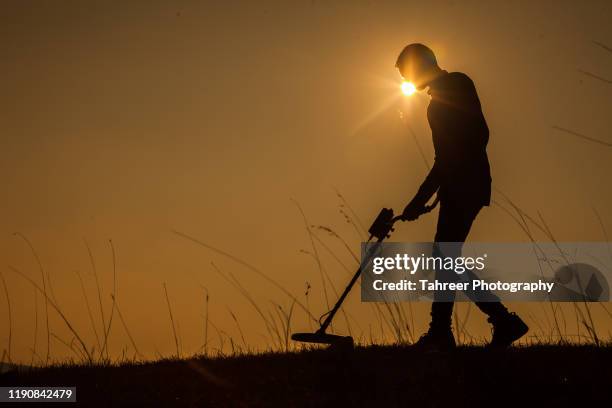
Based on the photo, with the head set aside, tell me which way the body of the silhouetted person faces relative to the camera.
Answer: to the viewer's left

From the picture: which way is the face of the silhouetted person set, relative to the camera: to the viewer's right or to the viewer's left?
to the viewer's left
